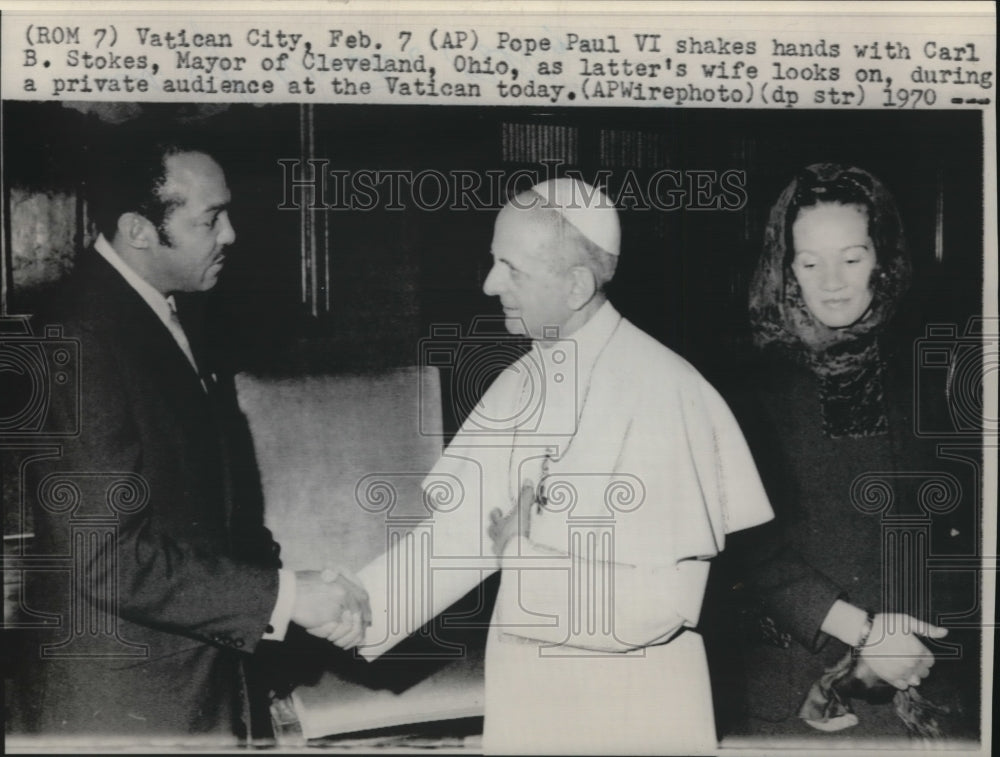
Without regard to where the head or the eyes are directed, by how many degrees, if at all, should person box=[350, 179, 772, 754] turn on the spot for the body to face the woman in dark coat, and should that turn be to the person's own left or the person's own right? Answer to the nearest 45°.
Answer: approximately 135° to the person's own left

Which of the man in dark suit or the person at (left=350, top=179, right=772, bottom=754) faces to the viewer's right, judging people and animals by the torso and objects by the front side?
the man in dark suit

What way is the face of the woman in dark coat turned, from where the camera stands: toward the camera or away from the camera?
toward the camera

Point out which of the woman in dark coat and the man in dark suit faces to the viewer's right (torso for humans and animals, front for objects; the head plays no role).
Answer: the man in dark suit

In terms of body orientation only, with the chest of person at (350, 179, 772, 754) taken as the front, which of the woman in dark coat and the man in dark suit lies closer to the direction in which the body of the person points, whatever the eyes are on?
the man in dark suit

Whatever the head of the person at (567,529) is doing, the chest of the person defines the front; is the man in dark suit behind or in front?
in front

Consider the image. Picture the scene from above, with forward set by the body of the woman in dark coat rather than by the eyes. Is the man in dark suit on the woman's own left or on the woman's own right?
on the woman's own right

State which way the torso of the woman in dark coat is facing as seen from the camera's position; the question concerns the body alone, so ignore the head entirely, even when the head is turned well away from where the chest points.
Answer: toward the camera

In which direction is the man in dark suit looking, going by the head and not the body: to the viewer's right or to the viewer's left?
to the viewer's right

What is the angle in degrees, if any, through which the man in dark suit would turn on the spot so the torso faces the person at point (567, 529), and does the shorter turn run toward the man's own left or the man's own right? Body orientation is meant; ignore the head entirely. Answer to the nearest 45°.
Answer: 0° — they already face them

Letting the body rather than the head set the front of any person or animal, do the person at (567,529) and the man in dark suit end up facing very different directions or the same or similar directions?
very different directions

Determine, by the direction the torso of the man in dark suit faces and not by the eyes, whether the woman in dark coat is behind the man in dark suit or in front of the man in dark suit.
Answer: in front

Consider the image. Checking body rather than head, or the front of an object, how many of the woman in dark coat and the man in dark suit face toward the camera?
1

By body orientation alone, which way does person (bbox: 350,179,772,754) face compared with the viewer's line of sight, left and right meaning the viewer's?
facing the viewer and to the left of the viewer

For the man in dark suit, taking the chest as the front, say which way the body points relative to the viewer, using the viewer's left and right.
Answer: facing to the right of the viewer
